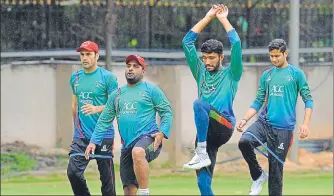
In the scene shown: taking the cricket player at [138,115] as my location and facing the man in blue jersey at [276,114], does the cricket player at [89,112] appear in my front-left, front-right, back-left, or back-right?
back-left

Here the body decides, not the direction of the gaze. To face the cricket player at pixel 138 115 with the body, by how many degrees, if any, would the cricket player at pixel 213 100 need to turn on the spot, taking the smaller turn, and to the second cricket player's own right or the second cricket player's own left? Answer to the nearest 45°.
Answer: approximately 45° to the second cricket player's own right

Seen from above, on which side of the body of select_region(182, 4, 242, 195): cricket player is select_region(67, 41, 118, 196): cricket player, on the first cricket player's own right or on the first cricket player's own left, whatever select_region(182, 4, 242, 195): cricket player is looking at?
on the first cricket player's own right

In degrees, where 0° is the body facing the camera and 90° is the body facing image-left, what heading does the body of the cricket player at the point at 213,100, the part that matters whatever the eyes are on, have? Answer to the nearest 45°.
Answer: approximately 45°

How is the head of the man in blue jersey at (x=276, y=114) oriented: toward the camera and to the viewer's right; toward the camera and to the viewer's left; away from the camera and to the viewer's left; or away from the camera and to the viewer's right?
toward the camera and to the viewer's left
